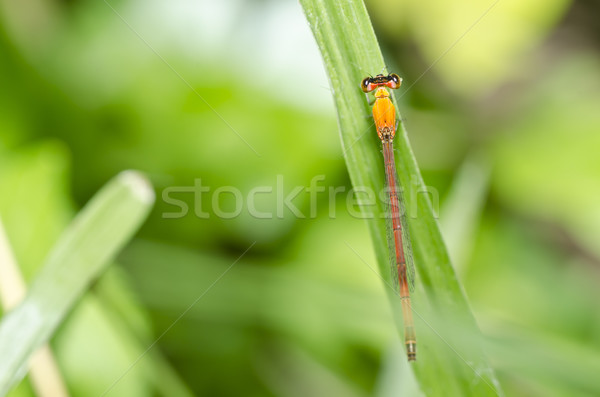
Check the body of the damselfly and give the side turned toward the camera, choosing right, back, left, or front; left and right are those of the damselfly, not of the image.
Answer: back

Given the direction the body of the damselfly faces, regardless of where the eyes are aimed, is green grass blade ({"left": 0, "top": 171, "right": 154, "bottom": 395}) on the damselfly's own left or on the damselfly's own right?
on the damselfly's own left
